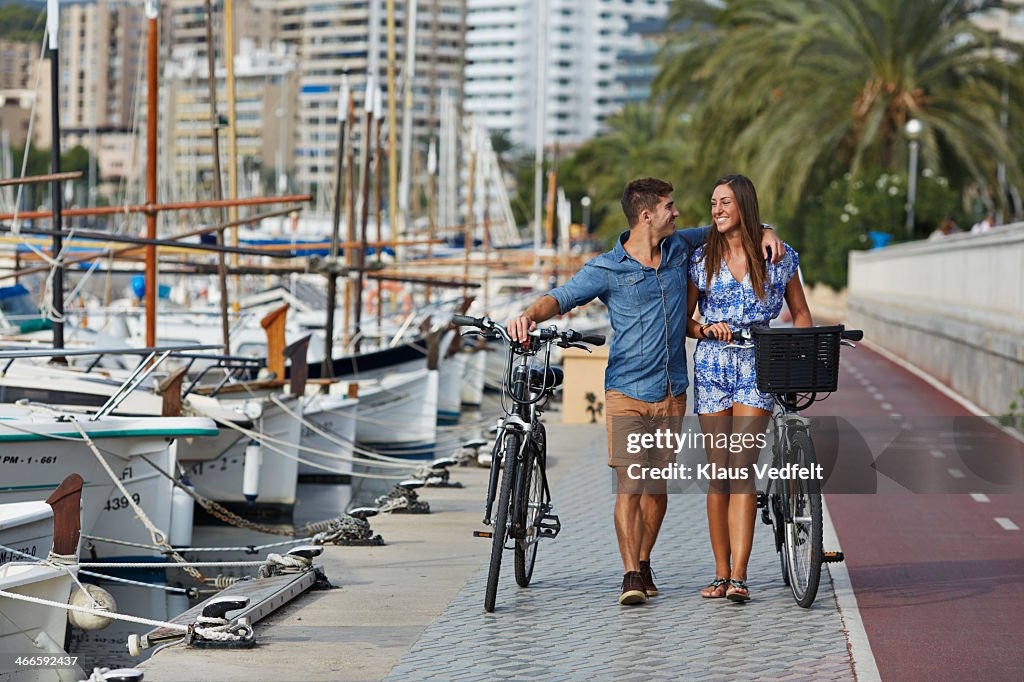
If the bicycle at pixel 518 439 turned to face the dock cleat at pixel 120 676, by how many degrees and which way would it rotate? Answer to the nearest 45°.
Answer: approximately 45° to its right

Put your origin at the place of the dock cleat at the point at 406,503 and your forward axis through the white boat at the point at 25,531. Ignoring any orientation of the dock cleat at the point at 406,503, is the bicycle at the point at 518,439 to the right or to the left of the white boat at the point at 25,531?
left

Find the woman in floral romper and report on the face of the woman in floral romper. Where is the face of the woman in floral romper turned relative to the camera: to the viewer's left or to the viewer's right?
to the viewer's left

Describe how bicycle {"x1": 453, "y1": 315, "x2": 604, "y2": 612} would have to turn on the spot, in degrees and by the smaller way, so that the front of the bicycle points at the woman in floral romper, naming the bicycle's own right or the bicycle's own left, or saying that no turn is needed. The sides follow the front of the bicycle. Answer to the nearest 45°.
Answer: approximately 90° to the bicycle's own left

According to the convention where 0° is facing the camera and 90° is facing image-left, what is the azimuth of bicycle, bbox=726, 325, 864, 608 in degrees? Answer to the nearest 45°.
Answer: approximately 0°

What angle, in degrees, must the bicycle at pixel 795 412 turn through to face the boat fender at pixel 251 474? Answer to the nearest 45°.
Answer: approximately 135° to its right

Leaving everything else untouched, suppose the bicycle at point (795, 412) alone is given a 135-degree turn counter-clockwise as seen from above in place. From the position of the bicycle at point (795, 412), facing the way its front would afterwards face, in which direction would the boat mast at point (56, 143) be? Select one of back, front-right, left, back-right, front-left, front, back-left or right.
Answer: left

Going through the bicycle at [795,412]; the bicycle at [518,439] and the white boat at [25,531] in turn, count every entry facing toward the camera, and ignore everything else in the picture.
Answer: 2

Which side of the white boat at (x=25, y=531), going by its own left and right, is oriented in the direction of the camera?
right
